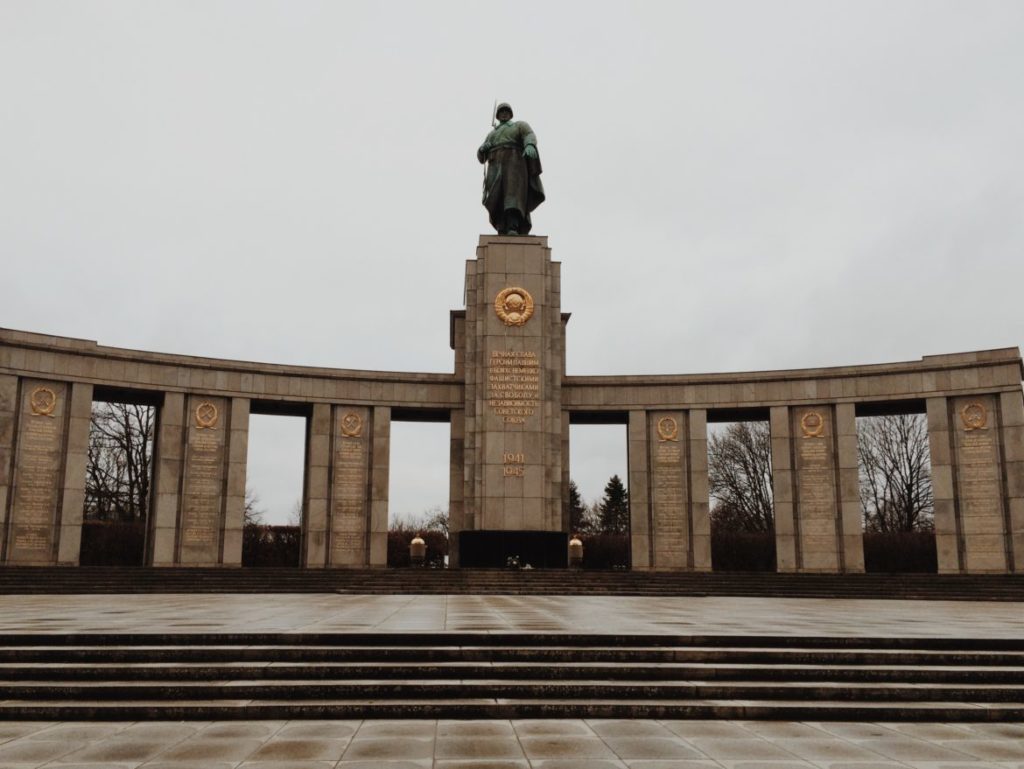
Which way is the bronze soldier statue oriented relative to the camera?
toward the camera

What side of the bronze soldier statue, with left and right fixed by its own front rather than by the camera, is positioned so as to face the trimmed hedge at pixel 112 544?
right

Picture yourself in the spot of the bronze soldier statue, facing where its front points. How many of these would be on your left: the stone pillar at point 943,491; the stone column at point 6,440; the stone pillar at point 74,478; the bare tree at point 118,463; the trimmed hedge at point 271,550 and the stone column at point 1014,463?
2

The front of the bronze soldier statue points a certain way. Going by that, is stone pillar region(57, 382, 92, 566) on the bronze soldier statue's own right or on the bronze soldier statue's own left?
on the bronze soldier statue's own right

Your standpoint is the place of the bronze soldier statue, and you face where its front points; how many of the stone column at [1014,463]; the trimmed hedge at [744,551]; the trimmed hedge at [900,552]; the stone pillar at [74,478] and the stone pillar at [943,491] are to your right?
1

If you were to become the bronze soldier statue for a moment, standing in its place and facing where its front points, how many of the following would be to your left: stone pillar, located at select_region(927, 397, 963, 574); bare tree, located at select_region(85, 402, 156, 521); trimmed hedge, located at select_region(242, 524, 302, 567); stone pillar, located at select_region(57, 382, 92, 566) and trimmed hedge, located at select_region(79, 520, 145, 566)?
1

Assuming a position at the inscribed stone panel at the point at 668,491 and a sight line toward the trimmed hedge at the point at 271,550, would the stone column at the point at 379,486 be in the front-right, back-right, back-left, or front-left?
front-left

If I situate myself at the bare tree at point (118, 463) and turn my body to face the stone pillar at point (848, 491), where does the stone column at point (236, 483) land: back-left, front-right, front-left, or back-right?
front-right

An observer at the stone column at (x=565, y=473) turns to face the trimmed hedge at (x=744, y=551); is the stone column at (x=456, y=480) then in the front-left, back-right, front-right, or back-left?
back-left
